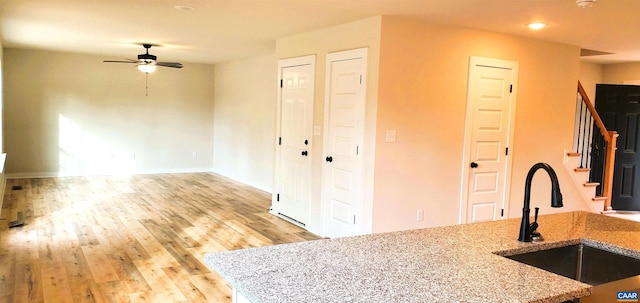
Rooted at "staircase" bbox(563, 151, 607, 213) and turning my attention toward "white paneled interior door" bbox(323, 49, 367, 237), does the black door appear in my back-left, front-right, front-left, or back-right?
back-right

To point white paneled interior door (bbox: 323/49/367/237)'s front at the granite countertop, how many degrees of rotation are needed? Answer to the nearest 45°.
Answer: approximately 45° to its left

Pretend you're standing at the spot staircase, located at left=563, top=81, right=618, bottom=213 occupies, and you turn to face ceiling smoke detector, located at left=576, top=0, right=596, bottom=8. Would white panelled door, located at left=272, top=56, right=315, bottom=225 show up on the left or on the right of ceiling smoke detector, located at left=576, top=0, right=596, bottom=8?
right

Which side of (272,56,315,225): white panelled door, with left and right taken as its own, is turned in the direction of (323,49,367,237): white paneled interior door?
left

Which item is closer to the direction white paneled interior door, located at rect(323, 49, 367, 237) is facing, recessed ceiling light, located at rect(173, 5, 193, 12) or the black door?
the recessed ceiling light

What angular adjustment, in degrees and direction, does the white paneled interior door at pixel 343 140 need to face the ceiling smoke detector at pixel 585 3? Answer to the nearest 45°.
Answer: approximately 90° to its left

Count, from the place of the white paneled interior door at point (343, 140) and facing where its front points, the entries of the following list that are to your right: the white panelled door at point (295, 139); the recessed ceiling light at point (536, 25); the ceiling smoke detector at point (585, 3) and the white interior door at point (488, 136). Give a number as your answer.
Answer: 1

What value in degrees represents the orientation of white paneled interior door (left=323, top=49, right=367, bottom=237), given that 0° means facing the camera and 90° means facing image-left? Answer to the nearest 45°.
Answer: approximately 45°

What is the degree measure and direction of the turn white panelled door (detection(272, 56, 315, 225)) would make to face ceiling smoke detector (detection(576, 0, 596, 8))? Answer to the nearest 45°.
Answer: approximately 90° to its left

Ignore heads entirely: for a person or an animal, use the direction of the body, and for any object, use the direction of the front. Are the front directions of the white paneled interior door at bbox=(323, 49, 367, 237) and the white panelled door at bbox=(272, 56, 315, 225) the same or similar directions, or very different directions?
same or similar directions

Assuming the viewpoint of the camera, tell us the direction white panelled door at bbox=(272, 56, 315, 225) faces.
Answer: facing the viewer and to the left of the viewer

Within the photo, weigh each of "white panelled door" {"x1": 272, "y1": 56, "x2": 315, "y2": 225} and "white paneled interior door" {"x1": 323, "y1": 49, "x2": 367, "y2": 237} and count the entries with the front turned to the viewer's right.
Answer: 0

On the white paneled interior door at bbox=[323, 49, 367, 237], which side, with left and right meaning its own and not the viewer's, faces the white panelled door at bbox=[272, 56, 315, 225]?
right
